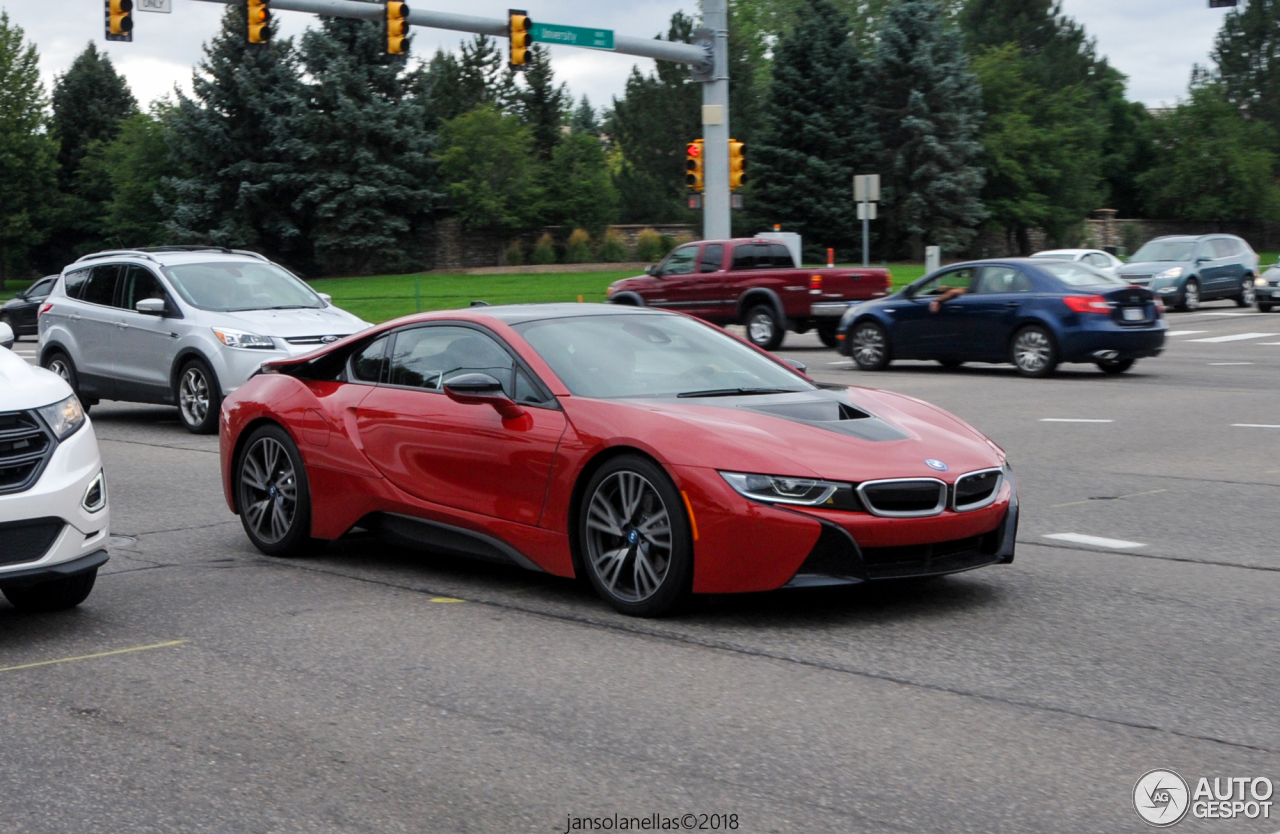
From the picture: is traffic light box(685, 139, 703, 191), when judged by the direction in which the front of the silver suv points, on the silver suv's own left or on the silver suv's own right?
on the silver suv's own left

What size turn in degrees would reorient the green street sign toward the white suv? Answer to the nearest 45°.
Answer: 0° — it already faces it

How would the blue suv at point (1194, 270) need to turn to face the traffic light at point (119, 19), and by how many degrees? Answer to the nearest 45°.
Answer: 0° — it already faces it

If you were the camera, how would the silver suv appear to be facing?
facing the viewer and to the right of the viewer

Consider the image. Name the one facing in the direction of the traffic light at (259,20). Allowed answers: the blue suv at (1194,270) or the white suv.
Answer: the blue suv

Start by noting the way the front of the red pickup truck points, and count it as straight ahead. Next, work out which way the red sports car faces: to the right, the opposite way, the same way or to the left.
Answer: the opposite way

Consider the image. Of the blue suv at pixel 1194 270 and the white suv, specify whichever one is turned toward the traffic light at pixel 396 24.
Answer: the blue suv

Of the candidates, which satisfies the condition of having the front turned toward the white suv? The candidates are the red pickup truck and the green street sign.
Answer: the green street sign

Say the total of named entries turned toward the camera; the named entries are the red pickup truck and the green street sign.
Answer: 1

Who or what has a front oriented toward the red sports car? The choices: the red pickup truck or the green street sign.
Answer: the green street sign

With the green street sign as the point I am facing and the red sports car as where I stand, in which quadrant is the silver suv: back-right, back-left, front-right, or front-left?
front-left

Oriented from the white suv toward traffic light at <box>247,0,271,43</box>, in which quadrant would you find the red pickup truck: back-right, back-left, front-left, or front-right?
front-right

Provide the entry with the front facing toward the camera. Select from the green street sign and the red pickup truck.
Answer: the green street sign

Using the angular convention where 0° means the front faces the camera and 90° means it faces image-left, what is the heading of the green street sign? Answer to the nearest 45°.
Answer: approximately 0°

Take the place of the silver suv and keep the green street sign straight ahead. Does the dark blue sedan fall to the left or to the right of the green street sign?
right

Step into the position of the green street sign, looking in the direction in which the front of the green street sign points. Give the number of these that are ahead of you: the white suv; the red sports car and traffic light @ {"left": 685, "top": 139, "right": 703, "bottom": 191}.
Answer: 2

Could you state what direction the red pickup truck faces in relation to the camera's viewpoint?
facing away from the viewer and to the left of the viewer

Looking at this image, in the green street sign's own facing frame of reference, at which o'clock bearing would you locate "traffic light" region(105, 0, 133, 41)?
The traffic light is roughly at 2 o'clock from the green street sign.
